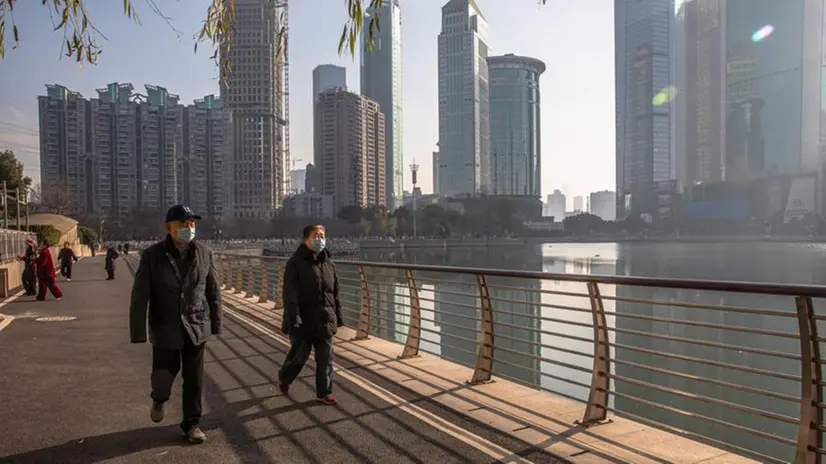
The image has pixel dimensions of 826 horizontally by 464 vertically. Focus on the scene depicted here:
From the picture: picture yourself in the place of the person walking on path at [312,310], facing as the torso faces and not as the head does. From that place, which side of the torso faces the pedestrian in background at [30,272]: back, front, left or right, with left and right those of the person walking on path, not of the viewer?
back

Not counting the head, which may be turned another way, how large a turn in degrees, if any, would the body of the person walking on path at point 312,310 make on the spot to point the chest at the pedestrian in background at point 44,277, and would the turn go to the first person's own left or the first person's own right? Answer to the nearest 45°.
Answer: approximately 180°

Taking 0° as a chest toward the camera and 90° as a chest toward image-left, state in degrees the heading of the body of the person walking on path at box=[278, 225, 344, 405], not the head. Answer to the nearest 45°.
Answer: approximately 315°

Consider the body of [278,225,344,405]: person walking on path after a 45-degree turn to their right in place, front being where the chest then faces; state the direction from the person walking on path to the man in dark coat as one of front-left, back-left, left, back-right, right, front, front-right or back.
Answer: front-right

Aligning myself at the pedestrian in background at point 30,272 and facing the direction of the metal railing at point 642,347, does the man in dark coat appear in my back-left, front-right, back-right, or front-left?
front-right
